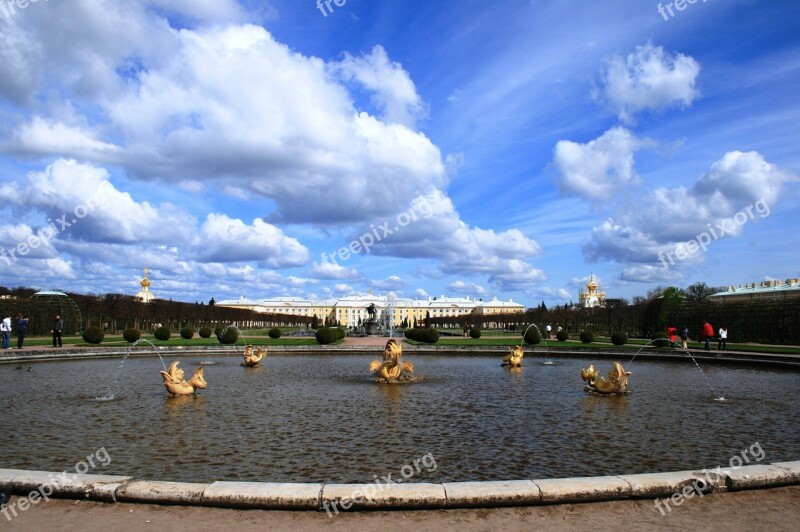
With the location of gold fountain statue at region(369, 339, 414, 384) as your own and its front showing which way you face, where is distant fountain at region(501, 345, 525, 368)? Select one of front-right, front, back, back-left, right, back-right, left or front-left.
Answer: back-left

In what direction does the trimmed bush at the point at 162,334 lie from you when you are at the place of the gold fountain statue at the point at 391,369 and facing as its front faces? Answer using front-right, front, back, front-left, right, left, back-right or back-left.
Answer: back-right

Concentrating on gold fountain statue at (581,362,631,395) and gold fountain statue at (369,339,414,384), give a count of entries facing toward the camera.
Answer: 1

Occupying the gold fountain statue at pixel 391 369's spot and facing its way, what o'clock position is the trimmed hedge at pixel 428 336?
The trimmed hedge is roughly at 6 o'clock from the gold fountain statue.

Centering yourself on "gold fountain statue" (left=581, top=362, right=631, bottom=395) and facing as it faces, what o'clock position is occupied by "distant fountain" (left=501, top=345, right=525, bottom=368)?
The distant fountain is roughly at 8 o'clock from the gold fountain statue.

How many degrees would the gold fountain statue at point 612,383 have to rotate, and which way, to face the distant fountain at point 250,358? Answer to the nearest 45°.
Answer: approximately 180°

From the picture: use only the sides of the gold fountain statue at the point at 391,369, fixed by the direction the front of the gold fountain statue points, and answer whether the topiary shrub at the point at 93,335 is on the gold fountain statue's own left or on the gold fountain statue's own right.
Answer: on the gold fountain statue's own right

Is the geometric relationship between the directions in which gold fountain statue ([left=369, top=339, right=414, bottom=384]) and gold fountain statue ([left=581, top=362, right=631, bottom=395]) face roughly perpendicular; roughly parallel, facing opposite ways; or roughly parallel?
roughly perpendicular

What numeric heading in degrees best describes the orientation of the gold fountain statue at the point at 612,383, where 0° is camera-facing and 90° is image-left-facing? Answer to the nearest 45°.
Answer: approximately 270°

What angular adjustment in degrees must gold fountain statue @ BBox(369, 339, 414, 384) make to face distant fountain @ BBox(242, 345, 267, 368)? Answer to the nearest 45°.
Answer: approximately 135° to its right
